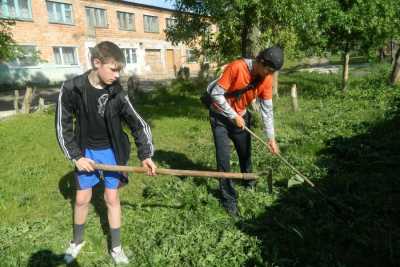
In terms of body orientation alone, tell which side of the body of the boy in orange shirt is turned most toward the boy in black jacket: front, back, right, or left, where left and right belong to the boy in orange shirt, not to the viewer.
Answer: right

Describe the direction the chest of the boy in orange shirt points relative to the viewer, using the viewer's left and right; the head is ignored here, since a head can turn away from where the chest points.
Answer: facing the viewer and to the right of the viewer

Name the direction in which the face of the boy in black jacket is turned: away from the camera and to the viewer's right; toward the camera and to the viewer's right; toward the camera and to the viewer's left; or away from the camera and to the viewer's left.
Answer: toward the camera and to the viewer's right

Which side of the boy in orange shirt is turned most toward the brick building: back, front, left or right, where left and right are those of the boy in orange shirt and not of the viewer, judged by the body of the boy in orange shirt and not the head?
back
